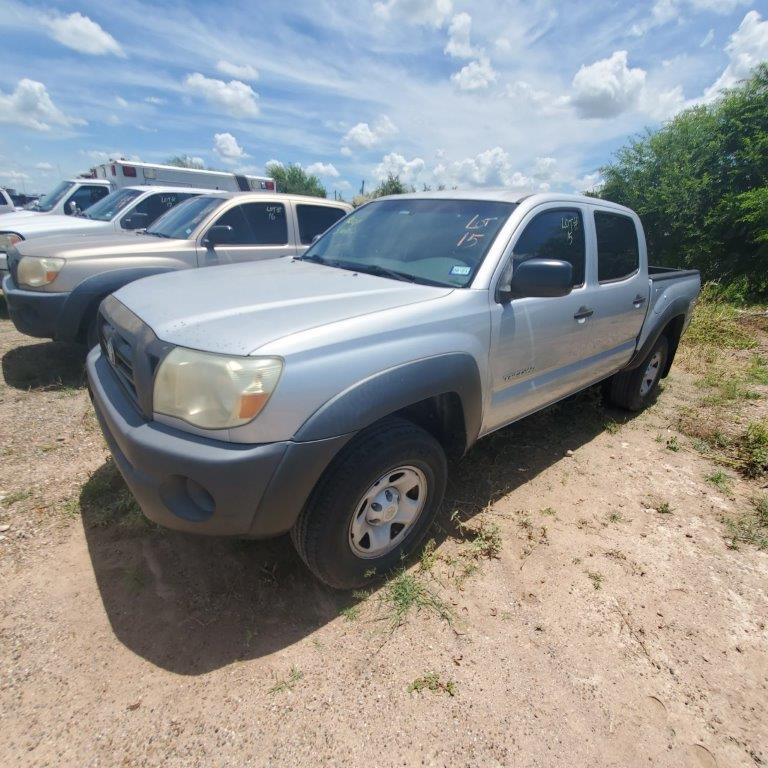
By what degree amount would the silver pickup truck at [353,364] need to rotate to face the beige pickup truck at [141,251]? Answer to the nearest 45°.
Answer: approximately 90° to its right

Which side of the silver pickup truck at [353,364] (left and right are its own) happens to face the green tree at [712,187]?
back
